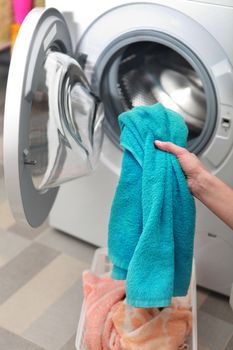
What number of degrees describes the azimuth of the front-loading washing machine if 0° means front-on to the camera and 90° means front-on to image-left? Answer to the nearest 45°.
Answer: approximately 45°
